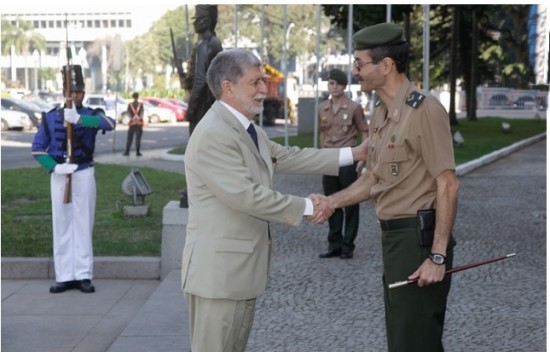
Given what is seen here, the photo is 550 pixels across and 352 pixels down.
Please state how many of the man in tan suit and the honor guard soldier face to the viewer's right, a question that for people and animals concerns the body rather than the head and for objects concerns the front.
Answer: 1

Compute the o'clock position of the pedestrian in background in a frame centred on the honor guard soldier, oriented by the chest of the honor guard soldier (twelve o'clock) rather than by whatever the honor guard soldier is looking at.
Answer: The pedestrian in background is roughly at 6 o'clock from the honor guard soldier.

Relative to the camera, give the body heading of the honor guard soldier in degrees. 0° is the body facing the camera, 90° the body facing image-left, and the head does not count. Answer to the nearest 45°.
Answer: approximately 0°

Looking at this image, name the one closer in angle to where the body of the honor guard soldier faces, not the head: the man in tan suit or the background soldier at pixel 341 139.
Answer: the man in tan suit

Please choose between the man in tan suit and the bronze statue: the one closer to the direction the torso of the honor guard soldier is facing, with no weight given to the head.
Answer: the man in tan suit

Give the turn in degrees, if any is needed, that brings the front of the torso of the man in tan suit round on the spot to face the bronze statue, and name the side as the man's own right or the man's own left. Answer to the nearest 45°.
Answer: approximately 90° to the man's own left

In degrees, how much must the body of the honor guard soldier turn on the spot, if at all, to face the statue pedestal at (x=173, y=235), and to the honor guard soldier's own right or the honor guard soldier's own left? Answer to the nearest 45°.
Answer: approximately 90° to the honor guard soldier's own left

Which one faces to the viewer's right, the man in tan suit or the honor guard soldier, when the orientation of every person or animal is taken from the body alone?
the man in tan suit

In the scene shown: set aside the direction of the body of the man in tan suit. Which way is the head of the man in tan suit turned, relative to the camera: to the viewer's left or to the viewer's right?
to the viewer's right

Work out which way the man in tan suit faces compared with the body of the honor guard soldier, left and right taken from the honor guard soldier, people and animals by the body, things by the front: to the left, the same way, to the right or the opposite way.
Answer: to the left

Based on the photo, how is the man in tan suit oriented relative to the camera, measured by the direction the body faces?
to the viewer's right

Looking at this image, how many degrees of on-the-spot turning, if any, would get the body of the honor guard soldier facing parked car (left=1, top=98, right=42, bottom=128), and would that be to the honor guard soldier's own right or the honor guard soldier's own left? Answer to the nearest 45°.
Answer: approximately 180°

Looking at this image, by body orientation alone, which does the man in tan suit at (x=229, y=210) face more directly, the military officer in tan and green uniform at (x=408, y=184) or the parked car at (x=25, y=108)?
the military officer in tan and green uniform

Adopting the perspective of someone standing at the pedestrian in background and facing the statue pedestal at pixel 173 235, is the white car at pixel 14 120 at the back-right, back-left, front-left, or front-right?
back-right
